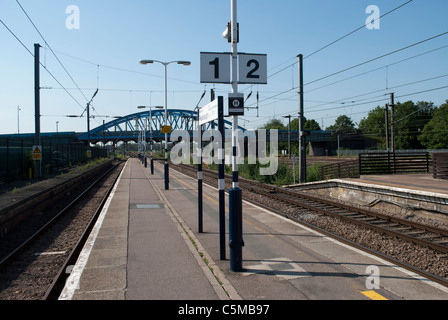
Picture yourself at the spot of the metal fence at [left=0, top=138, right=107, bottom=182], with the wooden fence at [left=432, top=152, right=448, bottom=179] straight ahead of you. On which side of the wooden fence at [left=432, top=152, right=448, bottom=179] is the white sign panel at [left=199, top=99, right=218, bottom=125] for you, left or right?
right

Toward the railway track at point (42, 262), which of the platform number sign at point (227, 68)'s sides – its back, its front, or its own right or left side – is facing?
right

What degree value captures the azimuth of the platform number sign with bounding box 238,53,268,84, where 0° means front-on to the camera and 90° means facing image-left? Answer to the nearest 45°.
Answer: approximately 0°

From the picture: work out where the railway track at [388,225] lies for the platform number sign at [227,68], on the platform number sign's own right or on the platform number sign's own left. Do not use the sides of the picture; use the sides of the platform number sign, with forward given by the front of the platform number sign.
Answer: on the platform number sign's own left

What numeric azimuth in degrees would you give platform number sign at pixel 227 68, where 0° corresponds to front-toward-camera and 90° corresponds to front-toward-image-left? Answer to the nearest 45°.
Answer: approximately 0°

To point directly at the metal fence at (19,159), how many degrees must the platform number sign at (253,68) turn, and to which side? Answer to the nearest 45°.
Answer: approximately 135° to its right

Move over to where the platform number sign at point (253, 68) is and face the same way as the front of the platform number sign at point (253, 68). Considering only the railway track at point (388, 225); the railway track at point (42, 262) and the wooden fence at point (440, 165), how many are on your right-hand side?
1
